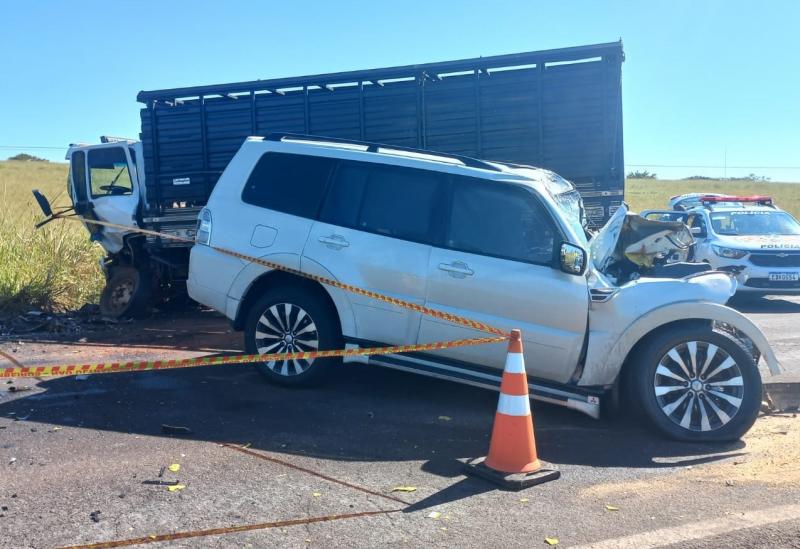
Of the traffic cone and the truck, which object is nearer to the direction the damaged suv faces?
the traffic cone

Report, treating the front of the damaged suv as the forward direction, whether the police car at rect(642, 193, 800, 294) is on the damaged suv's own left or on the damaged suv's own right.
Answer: on the damaged suv's own left

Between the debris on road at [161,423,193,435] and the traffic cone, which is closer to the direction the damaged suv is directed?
the traffic cone

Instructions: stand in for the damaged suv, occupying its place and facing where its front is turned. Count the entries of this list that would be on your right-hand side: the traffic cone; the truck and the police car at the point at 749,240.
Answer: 1

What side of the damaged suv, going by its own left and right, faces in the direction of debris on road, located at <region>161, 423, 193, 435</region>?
back

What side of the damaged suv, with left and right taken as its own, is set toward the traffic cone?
right

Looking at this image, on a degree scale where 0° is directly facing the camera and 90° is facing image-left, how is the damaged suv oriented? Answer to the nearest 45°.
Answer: approximately 270°

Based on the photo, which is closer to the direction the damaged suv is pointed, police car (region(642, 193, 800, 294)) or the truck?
the police car

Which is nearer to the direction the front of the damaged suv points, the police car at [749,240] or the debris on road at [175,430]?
the police car
